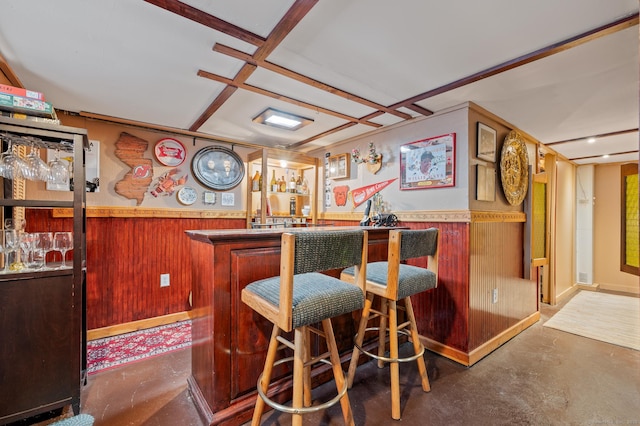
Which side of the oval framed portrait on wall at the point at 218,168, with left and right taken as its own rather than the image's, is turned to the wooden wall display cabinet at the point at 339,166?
left

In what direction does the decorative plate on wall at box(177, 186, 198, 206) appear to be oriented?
toward the camera

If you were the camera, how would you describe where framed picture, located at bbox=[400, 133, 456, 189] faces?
facing the viewer and to the left of the viewer

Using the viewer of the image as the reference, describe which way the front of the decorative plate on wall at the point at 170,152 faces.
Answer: facing the viewer

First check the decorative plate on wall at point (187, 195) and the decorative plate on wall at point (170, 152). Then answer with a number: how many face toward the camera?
2

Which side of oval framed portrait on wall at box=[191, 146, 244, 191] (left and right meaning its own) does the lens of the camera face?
front

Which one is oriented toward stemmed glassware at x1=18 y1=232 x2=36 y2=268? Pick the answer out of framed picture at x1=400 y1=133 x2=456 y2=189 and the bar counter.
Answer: the framed picture

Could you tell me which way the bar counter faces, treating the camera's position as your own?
facing the viewer and to the right of the viewer

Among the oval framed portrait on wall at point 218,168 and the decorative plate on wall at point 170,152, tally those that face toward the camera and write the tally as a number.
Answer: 2
